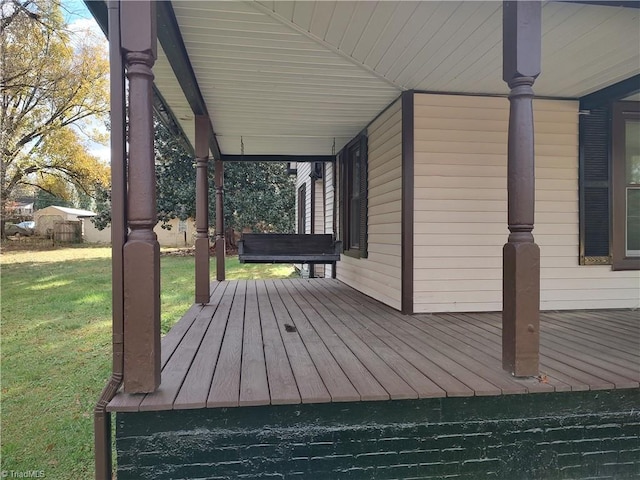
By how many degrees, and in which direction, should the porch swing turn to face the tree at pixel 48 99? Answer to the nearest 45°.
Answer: approximately 135° to its right

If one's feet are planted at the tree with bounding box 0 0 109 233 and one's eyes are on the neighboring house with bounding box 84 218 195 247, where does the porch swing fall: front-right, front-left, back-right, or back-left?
back-right

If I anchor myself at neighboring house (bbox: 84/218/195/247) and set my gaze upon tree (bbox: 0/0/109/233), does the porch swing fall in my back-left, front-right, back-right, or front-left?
front-left

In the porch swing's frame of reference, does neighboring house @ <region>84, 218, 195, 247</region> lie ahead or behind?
behind

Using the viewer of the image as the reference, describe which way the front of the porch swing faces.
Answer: facing the viewer

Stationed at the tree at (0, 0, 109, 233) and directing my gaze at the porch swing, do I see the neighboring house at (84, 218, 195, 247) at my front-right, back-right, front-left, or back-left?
back-left

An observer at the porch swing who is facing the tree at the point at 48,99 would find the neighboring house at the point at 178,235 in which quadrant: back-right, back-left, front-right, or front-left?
front-right

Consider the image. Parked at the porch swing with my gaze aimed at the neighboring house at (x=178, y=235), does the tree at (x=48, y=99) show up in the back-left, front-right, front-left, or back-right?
front-left
